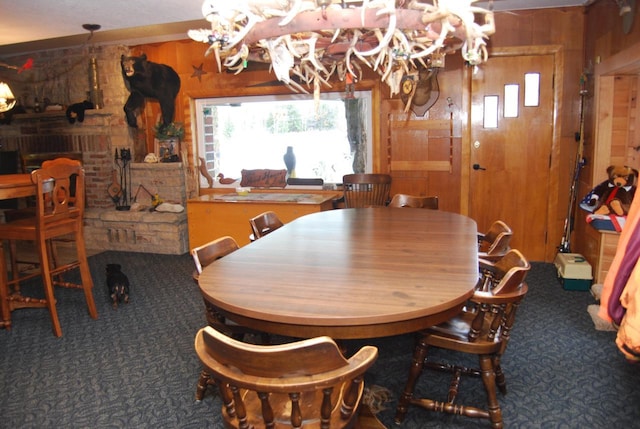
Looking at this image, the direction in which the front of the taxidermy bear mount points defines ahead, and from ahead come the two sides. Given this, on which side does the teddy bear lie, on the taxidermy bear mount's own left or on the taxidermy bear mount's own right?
on the taxidermy bear mount's own left

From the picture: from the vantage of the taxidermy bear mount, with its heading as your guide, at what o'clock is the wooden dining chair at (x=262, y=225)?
The wooden dining chair is roughly at 10 o'clock from the taxidermy bear mount.

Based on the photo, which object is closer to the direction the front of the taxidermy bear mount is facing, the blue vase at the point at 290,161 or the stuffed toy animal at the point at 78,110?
the stuffed toy animal

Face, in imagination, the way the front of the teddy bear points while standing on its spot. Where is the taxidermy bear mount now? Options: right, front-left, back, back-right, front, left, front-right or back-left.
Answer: front-right

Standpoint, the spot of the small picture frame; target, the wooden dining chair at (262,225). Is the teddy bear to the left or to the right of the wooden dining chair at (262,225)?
left

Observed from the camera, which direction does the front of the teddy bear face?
facing the viewer and to the left of the viewer

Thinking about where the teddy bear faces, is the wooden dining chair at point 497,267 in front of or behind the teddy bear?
in front

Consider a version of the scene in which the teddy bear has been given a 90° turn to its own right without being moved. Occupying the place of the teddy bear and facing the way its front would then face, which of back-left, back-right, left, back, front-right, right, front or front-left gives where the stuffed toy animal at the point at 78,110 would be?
front-left
